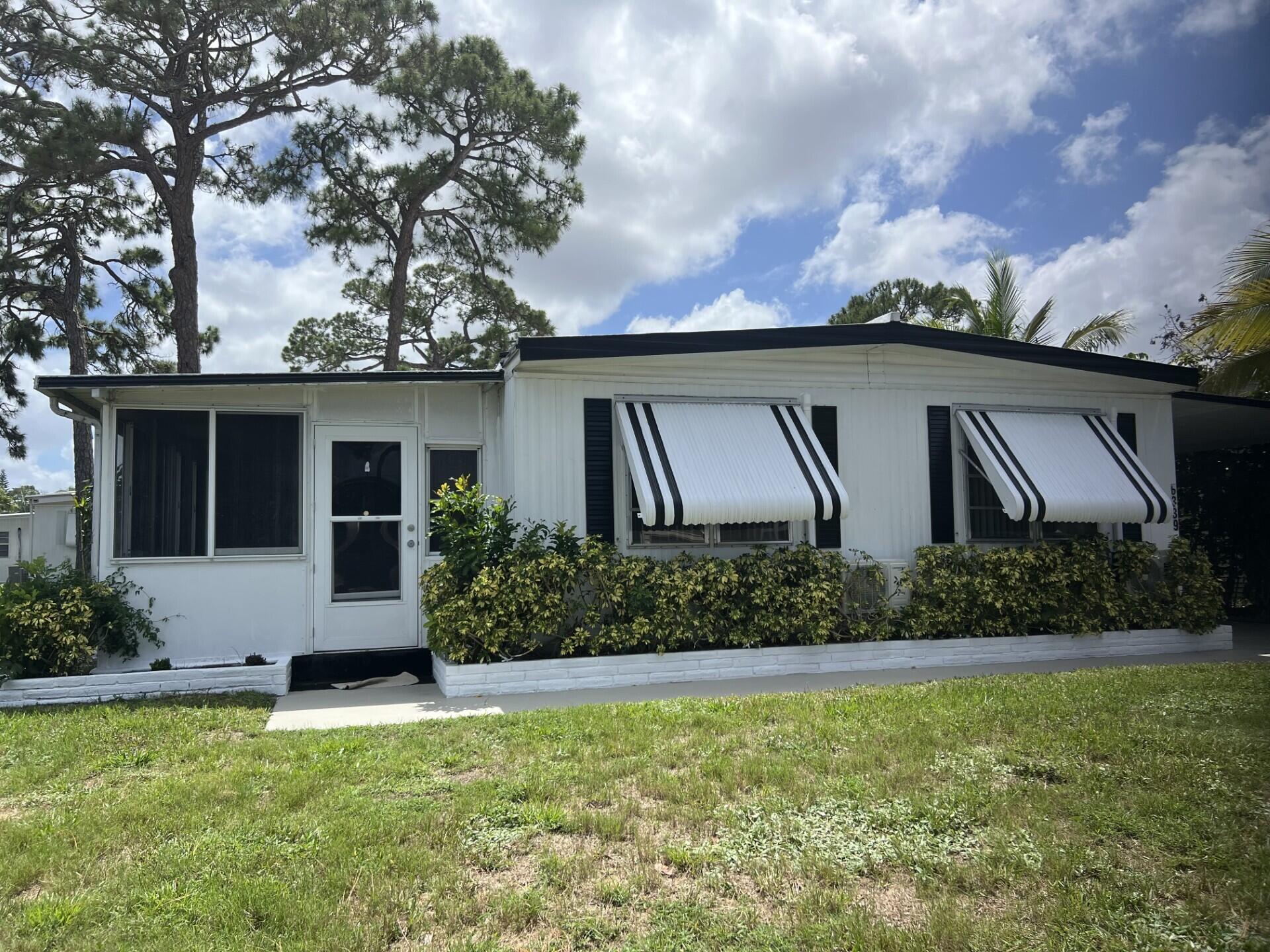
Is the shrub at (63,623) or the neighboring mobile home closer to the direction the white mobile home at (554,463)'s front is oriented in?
the shrub

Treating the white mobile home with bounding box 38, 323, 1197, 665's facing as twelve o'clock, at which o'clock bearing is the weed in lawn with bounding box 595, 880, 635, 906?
The weed in lawn is roughly at 12 o'clock from the white mobile home.

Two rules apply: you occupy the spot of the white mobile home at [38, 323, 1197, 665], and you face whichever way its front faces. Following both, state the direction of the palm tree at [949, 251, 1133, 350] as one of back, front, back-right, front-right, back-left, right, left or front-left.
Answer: back-left

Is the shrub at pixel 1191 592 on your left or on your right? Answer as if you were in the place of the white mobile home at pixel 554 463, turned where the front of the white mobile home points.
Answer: on your left

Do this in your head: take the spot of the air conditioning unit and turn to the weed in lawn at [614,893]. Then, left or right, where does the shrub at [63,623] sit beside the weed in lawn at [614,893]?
right

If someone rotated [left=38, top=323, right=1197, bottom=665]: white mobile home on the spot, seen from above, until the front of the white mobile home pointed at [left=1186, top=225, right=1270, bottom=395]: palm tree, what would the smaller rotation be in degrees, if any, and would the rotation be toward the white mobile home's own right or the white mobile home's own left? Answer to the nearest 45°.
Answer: approximately 90° to the white mobile home's own left

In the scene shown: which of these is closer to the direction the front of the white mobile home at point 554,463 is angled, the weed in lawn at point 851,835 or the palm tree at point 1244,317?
the weed in lawn

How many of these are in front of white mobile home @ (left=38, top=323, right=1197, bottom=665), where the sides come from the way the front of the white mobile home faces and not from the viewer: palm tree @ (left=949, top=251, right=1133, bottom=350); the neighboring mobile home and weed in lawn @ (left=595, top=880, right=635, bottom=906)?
1

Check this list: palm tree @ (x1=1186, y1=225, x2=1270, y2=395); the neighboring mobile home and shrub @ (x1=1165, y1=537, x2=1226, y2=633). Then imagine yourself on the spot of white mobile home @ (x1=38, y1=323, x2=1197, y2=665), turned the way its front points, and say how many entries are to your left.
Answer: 2

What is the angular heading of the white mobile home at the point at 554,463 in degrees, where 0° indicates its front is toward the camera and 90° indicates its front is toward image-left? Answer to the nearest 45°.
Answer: approximately 0°

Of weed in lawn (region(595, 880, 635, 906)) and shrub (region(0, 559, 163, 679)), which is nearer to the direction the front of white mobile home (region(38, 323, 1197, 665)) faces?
the weed in lawn

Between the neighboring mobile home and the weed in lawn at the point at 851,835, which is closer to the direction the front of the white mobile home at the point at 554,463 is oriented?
the weed in lawn

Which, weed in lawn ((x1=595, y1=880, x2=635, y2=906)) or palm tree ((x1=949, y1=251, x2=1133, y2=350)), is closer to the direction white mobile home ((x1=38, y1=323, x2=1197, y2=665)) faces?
the weed in lawn

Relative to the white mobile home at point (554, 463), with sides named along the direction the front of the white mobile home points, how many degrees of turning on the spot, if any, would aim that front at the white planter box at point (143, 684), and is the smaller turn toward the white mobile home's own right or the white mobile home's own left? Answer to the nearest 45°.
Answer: approximately 90° to the white mobile home's own right
